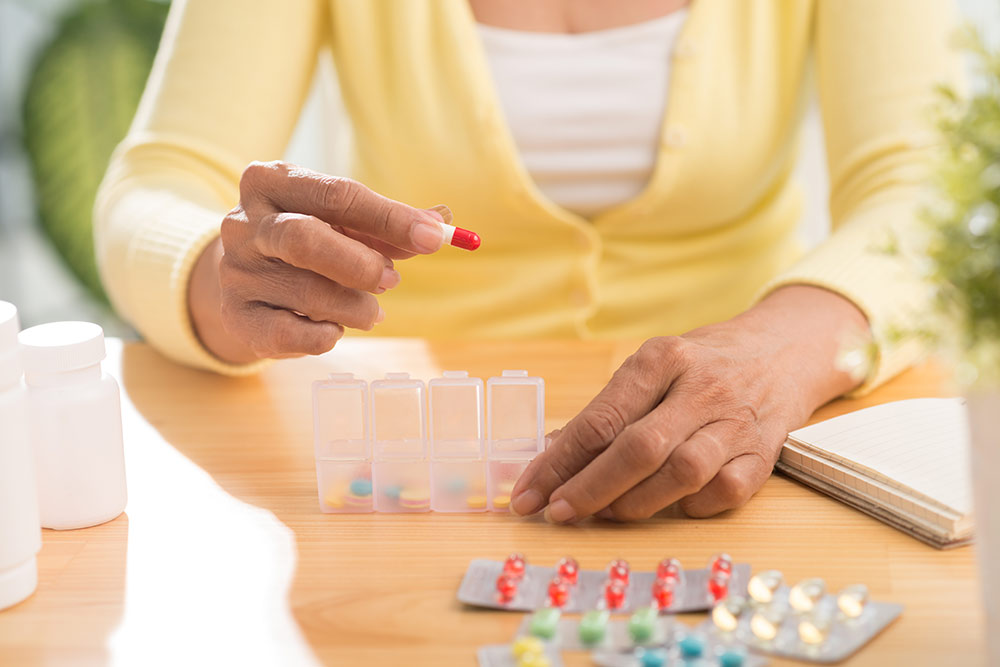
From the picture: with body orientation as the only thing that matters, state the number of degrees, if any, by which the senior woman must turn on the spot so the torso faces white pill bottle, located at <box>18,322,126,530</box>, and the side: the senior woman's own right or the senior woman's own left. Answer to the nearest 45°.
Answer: approximately 45° to the senior woman's own right

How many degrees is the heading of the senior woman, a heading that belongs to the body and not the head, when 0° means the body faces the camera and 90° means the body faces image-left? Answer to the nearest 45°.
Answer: approximately 0°

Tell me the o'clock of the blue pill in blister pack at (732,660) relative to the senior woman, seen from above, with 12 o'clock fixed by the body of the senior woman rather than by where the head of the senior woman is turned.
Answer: The blue pill in blister pack is roughly at 12 o'clock from the senior woman.

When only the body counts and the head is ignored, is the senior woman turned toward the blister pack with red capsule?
yes

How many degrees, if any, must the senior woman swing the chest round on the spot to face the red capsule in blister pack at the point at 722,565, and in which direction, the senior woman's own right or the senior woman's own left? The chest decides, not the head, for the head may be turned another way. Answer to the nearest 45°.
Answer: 0° — they already face it

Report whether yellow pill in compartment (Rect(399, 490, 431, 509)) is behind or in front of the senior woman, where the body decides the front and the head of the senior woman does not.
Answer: in front

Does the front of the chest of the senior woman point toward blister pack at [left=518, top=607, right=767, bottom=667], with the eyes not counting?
yes

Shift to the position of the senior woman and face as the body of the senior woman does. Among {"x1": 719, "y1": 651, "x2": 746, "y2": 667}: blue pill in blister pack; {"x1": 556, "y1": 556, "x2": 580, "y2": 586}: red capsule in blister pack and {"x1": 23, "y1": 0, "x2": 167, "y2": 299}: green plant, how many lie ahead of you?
2

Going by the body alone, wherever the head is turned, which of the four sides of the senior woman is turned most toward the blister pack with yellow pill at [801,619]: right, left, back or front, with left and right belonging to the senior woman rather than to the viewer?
front

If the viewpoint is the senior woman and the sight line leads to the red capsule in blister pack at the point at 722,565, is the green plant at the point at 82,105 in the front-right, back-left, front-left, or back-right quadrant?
back-right

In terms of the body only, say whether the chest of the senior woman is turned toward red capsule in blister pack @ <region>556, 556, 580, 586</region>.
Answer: yes

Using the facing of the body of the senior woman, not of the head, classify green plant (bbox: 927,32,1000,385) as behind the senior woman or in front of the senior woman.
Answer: in front
